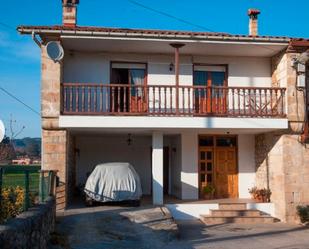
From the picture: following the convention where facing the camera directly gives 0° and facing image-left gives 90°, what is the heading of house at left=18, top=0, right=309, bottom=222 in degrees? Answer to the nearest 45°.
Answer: approximately 0°

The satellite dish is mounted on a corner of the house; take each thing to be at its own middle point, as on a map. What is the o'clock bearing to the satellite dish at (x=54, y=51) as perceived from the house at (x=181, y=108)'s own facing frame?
The satellite dish is roughly at 2 o'clock from the house.

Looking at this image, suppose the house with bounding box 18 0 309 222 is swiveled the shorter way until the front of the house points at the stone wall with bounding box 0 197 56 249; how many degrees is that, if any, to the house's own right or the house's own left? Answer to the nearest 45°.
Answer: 0° — it already faces it
